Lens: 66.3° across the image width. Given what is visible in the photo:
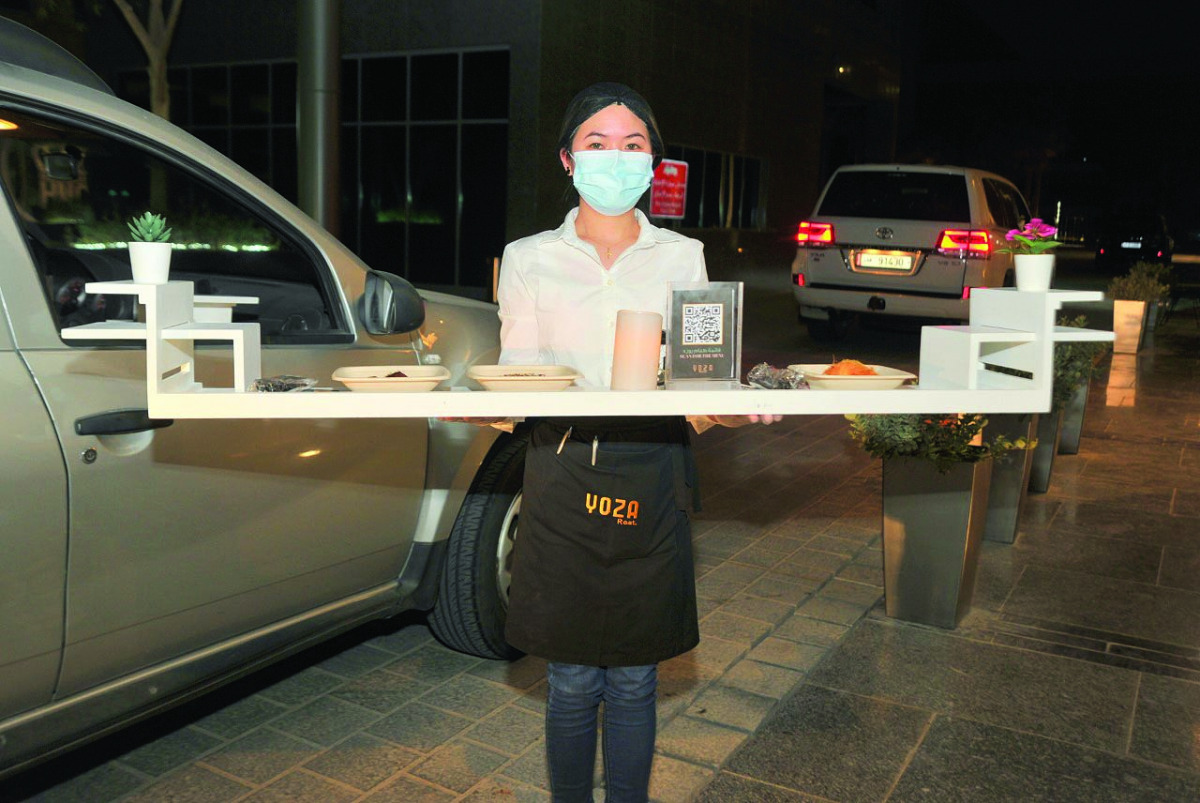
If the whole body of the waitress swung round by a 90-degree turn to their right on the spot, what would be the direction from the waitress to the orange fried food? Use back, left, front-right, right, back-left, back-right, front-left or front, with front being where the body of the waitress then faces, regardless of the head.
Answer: back

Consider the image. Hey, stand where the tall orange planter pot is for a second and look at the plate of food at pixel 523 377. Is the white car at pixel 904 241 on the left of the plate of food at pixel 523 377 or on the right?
right

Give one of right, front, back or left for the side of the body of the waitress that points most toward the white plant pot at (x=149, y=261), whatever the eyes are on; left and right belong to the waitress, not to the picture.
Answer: right

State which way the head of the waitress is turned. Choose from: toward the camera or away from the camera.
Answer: toward the camera

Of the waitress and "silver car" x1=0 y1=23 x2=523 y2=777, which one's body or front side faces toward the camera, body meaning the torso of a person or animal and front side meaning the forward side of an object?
the waitress

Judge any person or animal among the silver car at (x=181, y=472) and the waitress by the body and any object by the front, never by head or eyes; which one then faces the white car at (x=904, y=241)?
the silver car at (x=181, y=472)

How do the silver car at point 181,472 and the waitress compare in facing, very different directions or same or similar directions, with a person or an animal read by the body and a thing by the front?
very different directions

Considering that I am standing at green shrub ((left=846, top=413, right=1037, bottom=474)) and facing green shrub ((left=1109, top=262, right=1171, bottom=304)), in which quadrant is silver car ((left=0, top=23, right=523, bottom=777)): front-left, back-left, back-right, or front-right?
back-left

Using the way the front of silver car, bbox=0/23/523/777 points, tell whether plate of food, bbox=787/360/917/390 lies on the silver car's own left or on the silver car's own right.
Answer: on the silver car's own right

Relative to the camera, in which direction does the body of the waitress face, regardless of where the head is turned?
toward the camera

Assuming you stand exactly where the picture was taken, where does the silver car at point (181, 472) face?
facing away from the viewer and to the right of the viewer

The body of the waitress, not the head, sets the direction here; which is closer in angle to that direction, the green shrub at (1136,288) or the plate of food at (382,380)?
the plate of food

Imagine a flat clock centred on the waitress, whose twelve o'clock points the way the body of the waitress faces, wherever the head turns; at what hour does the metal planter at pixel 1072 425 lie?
The metal planter is roughly at 7 o'clock from the waitress.

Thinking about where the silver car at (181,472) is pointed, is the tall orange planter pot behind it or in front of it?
in front

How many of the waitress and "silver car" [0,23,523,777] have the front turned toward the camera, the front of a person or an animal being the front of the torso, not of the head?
1

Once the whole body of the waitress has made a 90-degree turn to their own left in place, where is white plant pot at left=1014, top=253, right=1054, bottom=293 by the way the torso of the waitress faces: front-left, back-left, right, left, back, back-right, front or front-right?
front
